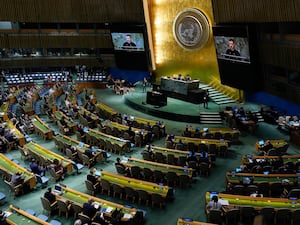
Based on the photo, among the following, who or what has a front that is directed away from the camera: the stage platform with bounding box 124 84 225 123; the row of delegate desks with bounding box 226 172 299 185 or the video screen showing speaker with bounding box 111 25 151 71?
the row of delegate desks

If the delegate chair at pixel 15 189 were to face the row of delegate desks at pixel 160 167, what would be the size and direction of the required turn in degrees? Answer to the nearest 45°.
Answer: approximately 45° to its right

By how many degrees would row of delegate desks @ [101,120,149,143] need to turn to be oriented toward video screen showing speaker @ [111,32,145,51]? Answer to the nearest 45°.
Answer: approximately 45° to its left

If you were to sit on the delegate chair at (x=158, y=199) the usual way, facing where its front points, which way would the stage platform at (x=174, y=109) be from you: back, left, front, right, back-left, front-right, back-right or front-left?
front-left

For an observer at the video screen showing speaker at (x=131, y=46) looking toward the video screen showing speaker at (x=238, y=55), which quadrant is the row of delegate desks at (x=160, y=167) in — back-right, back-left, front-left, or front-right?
front-right

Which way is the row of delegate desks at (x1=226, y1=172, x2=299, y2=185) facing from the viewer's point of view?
away from the camera

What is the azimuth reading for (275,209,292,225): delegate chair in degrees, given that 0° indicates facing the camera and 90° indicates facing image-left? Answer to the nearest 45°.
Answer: approximately 180°

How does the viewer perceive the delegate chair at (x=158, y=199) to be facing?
facing away from the viewer and to the right of the viewer

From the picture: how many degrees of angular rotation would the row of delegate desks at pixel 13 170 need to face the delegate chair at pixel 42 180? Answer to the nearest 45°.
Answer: approximately 90° to its right

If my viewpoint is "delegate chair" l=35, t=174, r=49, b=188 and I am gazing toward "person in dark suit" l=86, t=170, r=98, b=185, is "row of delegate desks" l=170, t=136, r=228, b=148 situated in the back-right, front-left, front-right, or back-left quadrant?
front-left

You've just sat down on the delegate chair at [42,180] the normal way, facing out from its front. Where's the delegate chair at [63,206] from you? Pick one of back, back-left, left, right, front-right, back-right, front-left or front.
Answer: back-right

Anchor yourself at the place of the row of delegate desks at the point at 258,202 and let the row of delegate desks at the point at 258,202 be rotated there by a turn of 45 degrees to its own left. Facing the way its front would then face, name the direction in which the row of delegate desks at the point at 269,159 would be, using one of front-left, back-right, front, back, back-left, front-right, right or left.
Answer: front-right

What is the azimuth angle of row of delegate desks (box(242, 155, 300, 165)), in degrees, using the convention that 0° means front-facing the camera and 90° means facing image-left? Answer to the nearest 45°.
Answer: approximately 180°

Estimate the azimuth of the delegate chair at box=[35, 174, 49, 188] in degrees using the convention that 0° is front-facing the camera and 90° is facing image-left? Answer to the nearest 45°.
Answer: approximately 225°

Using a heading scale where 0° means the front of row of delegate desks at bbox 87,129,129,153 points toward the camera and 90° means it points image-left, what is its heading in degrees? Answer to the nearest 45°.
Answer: approximately 225°
